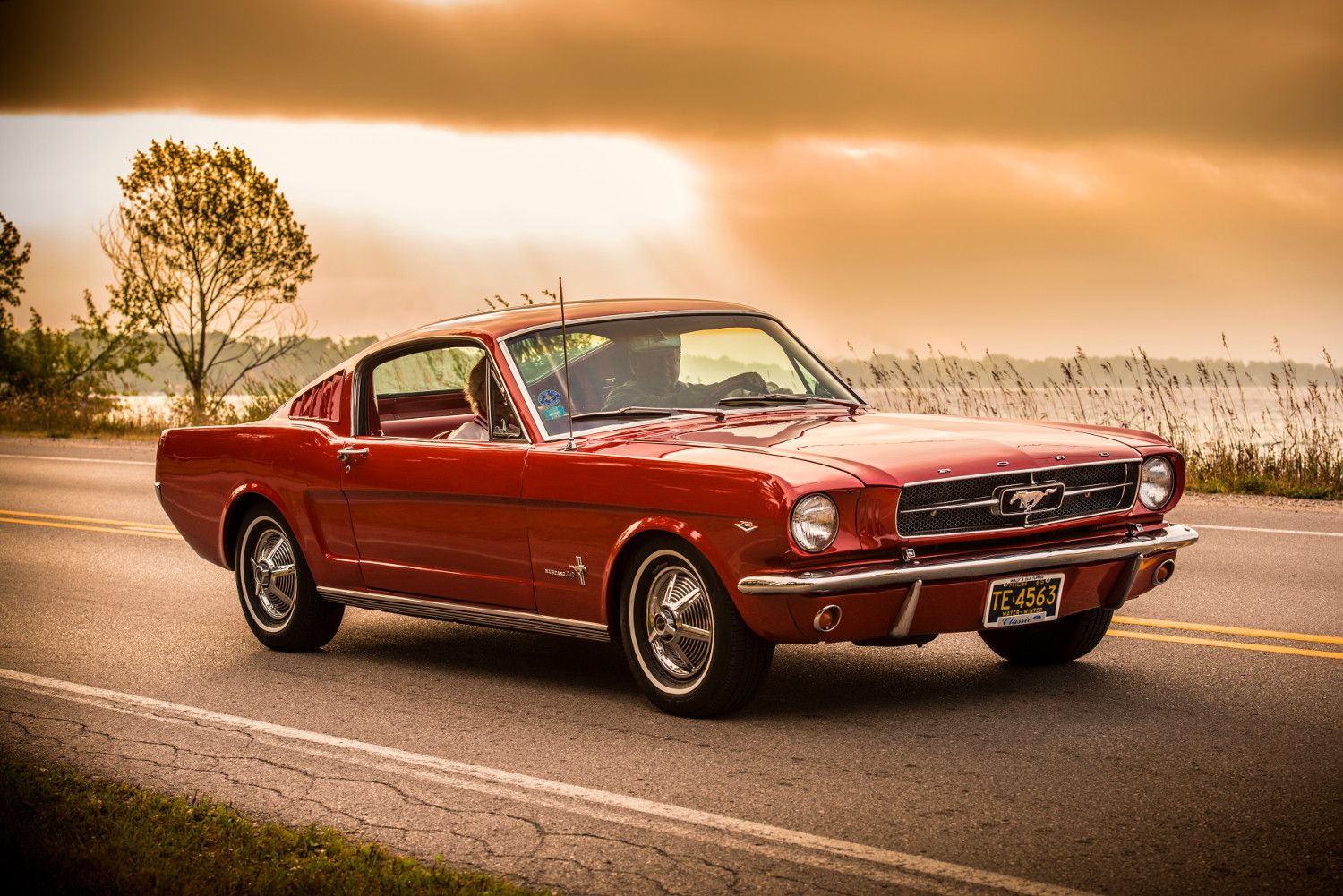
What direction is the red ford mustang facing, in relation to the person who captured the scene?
facing the viewer and to the right of the viewer

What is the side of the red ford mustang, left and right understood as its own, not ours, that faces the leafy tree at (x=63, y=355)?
back
